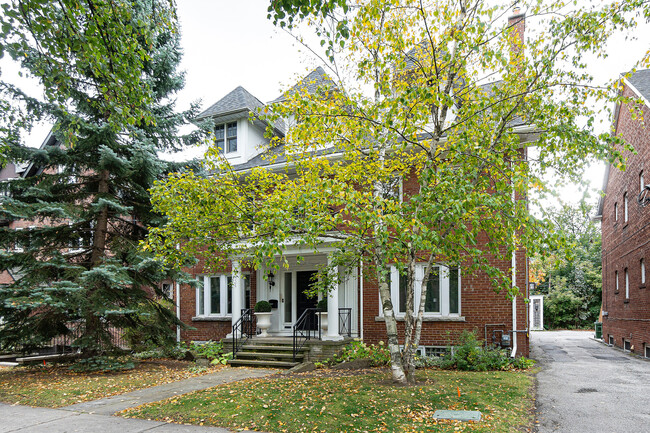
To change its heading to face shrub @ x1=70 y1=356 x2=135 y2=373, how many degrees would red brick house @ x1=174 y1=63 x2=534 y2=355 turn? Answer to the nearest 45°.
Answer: approximately 45° to its right

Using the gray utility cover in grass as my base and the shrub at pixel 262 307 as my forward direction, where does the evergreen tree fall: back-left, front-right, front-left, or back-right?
front-left

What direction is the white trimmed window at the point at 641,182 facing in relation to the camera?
to the viewer's left

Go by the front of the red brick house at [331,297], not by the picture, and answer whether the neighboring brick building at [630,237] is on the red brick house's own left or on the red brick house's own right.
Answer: on the red brick house's own left

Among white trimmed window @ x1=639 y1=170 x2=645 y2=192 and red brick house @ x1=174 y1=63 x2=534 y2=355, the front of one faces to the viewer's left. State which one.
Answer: the white trimmed window

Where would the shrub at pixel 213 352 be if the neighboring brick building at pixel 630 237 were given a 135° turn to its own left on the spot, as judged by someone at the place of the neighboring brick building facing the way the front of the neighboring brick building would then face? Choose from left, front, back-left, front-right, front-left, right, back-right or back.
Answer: back

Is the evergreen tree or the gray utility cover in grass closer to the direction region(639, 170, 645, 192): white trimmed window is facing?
the evergreen tree

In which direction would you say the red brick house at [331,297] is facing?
toward the camera

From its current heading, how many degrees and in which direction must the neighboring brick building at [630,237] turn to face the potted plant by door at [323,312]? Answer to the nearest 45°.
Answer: approximately 45° to its right

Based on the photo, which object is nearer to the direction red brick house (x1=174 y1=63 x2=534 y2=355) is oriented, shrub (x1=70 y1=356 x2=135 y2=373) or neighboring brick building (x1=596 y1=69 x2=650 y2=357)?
the shrub

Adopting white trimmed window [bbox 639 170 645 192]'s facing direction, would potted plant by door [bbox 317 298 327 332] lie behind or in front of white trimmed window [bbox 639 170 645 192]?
in front
